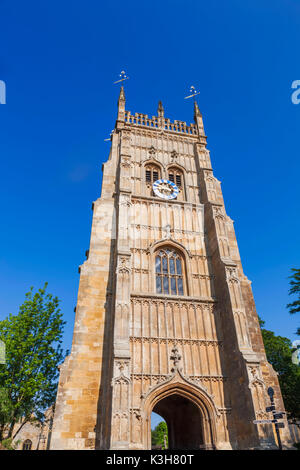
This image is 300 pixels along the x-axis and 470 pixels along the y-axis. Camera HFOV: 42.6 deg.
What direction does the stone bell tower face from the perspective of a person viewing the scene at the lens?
facing the viewer

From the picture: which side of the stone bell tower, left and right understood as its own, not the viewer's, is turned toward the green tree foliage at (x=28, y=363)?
right

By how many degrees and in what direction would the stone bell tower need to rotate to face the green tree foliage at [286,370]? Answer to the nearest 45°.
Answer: approximately 135° to its left
